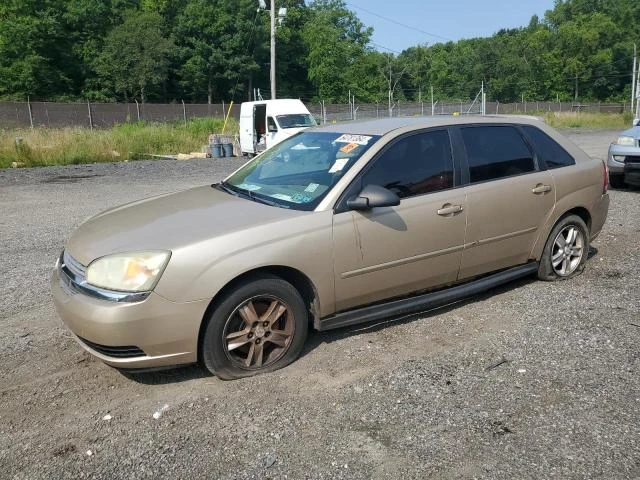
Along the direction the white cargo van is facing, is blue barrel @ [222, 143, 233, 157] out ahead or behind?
behind

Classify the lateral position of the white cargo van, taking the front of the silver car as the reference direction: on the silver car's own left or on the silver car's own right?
on the silver car's own right

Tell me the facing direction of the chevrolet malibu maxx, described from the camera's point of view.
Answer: facing the viewer and to the left of the viewer

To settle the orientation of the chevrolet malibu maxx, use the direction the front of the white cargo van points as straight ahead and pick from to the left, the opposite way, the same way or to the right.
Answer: to the right

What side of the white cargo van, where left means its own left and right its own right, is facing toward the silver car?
front

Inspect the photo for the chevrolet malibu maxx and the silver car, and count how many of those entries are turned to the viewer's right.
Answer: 0

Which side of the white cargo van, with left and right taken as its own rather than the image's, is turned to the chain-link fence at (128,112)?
back

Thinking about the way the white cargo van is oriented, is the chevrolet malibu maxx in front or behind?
in front

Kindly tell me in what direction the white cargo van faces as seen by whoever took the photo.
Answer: facing the viewer and to the right of the viewer

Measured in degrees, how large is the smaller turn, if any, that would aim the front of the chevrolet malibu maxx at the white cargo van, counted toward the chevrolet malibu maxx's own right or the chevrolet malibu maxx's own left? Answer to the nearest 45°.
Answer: approximately 135° to the chevrolet malibu maxx's own right

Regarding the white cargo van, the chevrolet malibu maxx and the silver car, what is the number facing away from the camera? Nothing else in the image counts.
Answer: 0

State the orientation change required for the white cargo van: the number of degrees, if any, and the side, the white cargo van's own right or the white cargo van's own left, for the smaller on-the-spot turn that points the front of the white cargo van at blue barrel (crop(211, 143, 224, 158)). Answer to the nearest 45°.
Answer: approximately 180°
